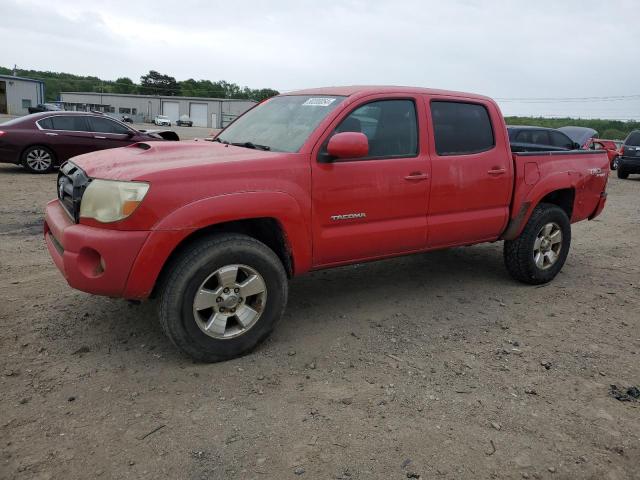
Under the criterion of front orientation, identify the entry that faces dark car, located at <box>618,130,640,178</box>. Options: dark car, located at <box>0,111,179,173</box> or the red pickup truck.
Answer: dark car, located at <box>0,111,179,173</box>

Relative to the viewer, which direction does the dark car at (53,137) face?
to the viewer's right

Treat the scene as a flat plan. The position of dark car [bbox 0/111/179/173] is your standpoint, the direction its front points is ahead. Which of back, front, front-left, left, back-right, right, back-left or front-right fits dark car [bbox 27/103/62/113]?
left

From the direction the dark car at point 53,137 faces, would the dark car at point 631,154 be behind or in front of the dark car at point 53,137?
in front

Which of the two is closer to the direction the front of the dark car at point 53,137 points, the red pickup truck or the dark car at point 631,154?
the dark car

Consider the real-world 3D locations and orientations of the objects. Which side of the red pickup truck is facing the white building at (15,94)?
right
